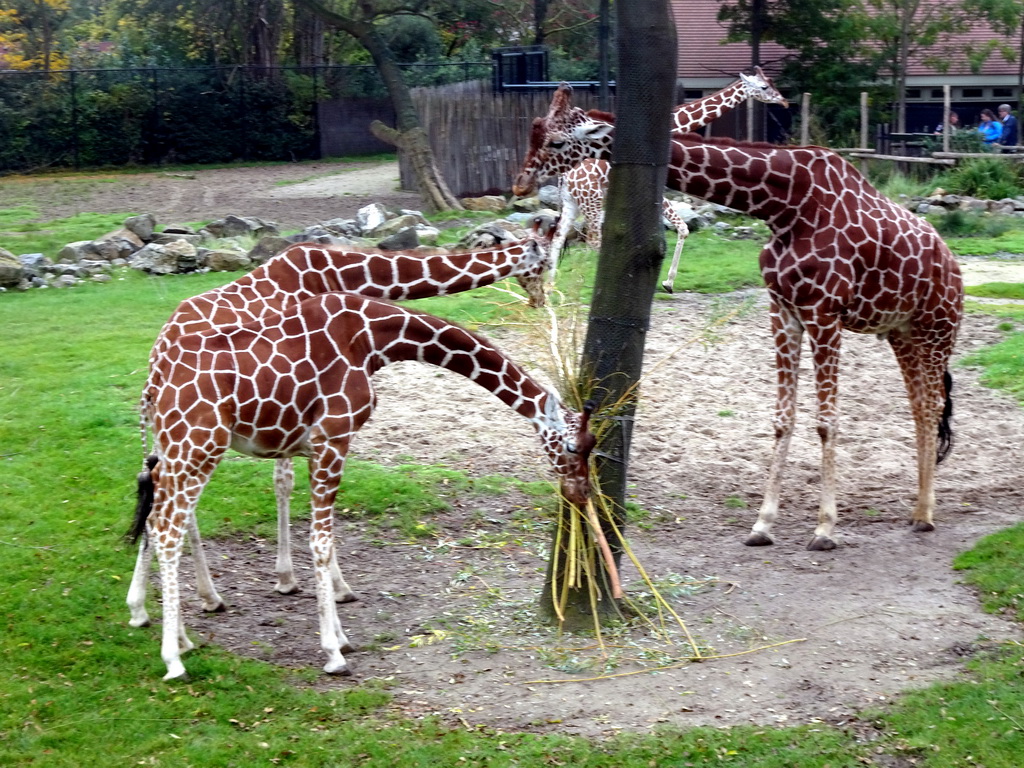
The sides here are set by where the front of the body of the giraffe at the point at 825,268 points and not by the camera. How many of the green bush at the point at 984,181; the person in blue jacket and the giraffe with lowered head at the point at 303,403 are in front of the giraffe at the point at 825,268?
1

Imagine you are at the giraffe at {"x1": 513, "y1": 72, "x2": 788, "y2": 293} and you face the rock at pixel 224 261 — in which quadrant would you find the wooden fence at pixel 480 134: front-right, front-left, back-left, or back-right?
front-right

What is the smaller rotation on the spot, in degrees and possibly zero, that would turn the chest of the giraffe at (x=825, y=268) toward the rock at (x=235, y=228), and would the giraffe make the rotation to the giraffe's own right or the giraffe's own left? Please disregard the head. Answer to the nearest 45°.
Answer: approximately 90° to the giraffe's own right

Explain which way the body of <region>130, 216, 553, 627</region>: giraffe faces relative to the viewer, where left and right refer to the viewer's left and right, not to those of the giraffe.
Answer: facing to the right of the viewer

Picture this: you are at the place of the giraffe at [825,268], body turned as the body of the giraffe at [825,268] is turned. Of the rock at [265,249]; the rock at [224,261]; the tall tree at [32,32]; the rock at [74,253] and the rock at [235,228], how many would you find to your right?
5

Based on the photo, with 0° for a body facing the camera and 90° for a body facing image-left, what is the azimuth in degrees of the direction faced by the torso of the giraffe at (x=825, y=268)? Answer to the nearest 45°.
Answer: approximately 45°

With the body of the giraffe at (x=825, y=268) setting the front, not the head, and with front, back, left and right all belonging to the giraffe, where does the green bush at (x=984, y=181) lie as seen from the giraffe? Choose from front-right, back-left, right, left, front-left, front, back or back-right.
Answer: back-right

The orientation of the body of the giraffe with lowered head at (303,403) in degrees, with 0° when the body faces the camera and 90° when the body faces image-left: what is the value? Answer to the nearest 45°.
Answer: approximately 270°
